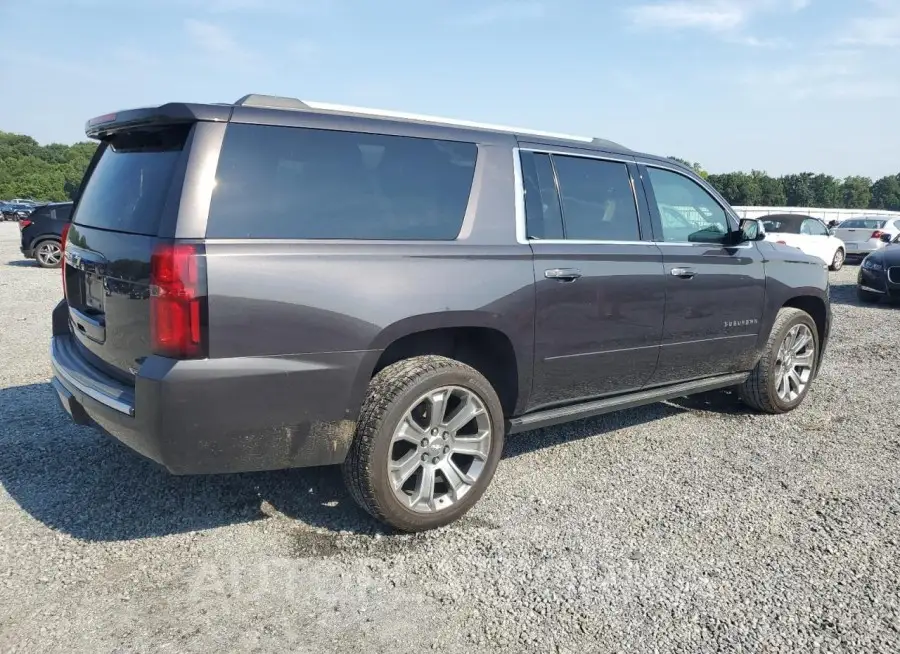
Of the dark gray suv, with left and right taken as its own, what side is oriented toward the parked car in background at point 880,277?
front

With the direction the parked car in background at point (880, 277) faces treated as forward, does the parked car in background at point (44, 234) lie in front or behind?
in front

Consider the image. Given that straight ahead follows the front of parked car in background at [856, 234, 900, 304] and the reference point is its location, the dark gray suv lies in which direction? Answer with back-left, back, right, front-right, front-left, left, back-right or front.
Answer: front-left

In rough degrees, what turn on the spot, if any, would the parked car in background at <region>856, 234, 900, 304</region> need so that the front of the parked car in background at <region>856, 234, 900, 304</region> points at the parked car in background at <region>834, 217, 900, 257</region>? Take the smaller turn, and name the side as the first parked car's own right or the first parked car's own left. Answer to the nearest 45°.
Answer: approximately 135° to the first parked car's own right

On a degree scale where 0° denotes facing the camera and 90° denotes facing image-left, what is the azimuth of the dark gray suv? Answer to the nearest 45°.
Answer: approximately 225°

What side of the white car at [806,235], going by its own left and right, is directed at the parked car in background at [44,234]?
back

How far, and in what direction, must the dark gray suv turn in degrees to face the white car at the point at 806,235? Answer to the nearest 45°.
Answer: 0° — it already faces it

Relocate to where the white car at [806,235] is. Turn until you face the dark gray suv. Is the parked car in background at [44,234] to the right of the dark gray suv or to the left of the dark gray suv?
right

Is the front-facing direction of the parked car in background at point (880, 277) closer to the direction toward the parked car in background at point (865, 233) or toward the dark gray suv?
the dark gray suv

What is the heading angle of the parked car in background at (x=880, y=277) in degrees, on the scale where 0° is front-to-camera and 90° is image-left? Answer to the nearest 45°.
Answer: approximately 45°
